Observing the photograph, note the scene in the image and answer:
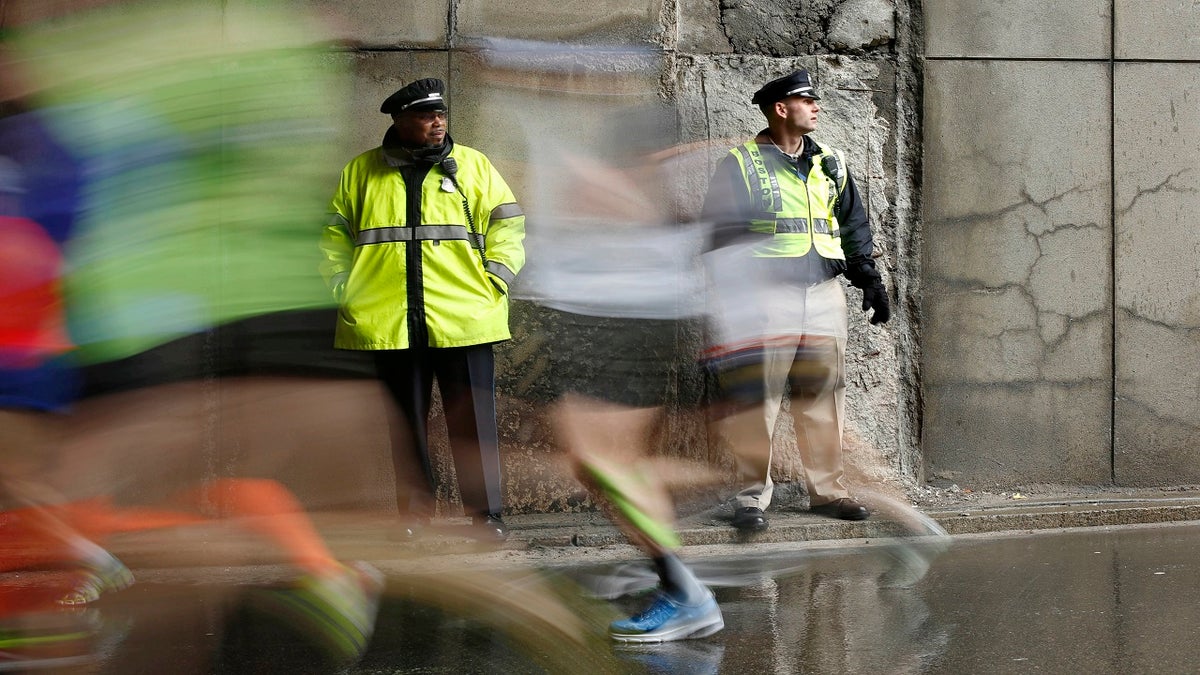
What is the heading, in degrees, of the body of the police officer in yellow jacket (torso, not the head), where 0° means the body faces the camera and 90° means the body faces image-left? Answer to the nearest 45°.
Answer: approximately 0°

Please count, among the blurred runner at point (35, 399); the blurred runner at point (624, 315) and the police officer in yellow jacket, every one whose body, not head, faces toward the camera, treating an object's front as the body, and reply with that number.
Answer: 1

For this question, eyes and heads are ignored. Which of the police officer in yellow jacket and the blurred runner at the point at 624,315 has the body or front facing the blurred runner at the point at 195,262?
the blurred runner at the point at 624,315

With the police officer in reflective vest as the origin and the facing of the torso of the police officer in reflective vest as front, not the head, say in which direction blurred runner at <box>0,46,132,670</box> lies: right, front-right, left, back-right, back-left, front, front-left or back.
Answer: right

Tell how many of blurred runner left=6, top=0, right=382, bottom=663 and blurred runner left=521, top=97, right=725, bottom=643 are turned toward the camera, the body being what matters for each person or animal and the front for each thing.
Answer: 0

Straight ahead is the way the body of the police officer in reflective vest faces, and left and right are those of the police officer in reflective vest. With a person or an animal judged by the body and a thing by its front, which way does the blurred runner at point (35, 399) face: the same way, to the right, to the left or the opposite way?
to the right

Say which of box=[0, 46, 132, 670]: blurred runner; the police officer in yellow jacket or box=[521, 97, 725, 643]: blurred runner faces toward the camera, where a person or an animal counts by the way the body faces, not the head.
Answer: the police officer in yellow jacket

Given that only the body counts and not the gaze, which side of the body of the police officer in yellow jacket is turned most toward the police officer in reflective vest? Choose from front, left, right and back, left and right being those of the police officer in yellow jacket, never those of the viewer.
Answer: left

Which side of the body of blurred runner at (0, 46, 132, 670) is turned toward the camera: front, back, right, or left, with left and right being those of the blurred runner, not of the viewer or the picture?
left

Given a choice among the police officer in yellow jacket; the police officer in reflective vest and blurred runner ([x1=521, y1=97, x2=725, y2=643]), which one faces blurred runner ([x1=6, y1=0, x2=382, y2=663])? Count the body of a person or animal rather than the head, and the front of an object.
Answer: blurred runner ([x1=521, y1=97, x2=725, y2=643])

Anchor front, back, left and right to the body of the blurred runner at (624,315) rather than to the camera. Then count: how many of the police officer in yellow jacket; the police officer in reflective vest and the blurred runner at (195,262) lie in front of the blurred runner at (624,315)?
2

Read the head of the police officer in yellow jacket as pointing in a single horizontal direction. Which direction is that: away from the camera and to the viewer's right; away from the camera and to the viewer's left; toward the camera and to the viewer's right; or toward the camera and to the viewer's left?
toward the camera and to the viewer's right

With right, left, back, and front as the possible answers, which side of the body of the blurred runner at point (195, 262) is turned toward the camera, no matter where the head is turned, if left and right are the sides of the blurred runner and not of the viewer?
left

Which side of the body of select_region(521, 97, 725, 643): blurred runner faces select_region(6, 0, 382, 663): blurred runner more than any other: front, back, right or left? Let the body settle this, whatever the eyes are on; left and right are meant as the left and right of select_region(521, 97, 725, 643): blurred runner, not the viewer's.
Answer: front

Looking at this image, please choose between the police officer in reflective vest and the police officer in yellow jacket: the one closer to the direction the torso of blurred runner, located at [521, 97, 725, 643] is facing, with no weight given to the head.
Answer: the police officer in yellow jacket

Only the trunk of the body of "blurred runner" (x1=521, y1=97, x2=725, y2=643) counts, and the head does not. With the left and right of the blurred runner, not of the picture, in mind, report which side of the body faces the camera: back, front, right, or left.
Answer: left
